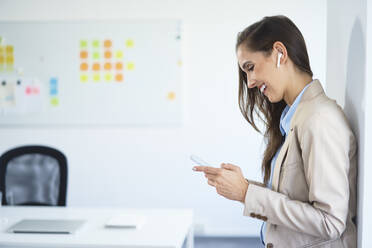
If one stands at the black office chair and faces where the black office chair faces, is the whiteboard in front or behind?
behind

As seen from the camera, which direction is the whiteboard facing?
toward the camera

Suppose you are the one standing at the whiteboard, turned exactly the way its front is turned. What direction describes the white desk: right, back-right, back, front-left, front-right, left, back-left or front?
front

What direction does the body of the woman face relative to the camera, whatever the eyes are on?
to the viewer's left

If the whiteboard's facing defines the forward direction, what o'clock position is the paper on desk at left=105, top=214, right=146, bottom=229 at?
The paper on desk is roughly at 12 o'clock from the whiteboard.

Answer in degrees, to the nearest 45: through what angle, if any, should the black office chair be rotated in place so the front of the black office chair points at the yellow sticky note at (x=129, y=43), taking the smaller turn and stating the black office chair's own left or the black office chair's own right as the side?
approximately 135° to the black office chair's own left

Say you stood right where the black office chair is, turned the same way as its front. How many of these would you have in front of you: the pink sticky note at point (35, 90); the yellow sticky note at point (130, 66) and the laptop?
1

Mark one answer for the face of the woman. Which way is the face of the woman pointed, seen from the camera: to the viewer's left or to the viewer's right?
to the viewer's left

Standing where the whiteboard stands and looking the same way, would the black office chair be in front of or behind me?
in front

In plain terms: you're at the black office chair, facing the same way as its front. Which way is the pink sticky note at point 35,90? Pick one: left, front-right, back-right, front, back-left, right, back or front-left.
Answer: back

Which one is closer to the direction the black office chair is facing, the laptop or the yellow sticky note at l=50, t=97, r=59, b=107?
the laptop

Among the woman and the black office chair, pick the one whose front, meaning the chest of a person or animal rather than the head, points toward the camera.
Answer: the black office chair

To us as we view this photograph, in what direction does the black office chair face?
facing the viewer

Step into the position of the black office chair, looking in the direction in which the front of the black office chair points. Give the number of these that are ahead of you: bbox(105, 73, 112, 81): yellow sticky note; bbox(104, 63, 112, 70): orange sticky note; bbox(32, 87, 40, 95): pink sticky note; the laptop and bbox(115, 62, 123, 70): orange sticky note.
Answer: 1
